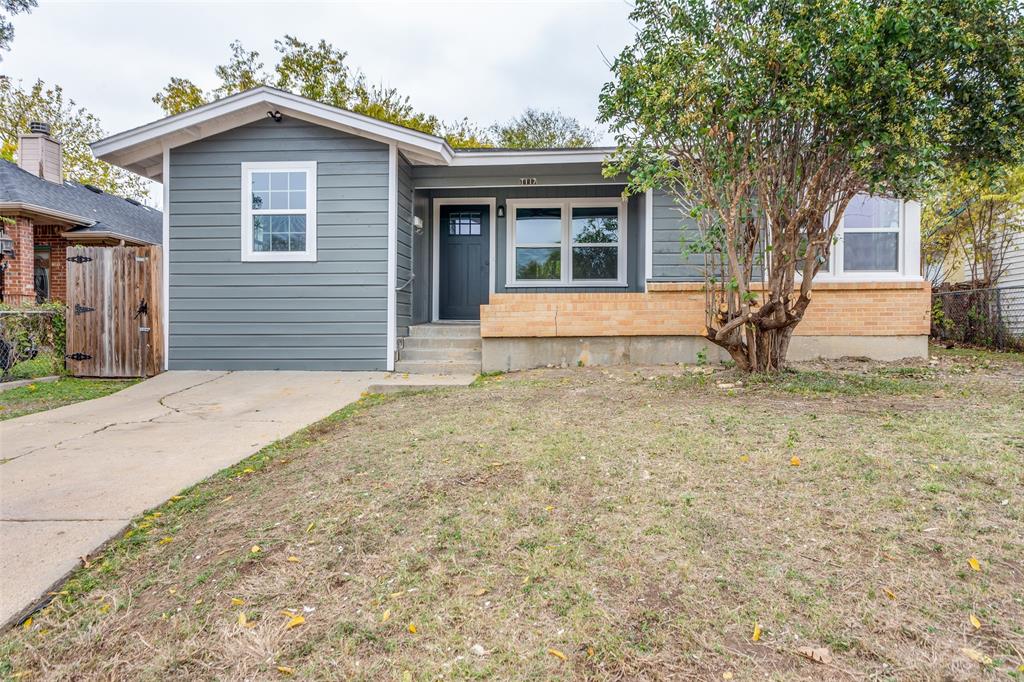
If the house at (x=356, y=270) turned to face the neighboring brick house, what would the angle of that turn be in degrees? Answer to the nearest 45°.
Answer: approximately 135° to its right

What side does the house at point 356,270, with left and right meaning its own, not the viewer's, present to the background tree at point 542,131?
back

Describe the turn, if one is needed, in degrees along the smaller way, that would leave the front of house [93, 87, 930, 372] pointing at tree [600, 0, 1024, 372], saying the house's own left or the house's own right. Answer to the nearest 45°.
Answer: approximately 45° to the house's own left

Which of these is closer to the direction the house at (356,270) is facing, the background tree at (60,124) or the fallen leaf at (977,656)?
the fallen leaf

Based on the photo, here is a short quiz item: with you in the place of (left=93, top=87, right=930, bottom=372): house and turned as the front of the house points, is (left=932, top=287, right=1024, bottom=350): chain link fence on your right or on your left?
on your left

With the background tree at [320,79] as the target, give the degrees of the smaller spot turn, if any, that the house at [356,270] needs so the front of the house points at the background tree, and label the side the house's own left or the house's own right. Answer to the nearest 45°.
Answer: approximately 180°

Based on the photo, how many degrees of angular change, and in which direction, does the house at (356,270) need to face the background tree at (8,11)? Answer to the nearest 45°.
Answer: approximately 90° to its right

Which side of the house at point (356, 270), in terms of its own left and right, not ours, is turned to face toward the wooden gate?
right

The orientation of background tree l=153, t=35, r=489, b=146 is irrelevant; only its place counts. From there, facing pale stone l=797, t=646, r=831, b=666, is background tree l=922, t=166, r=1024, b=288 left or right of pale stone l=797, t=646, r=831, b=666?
left

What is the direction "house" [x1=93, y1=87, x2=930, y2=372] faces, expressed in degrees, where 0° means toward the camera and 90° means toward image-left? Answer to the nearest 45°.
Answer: approximately 0°
